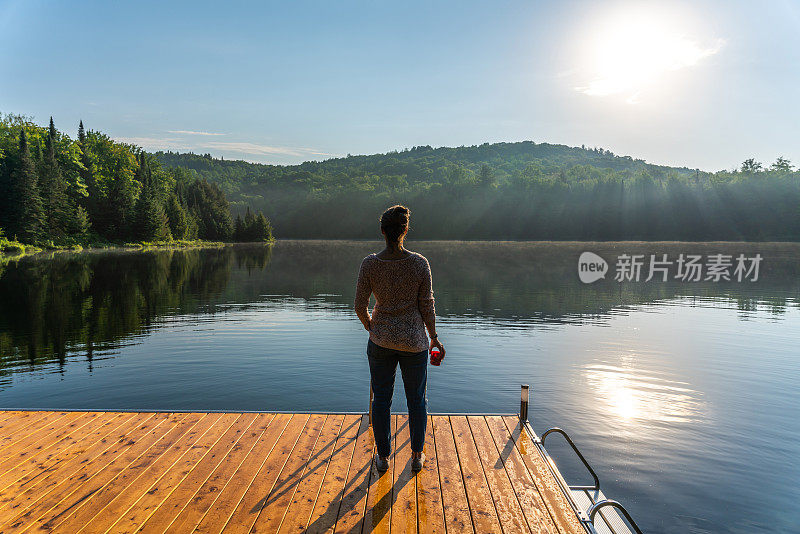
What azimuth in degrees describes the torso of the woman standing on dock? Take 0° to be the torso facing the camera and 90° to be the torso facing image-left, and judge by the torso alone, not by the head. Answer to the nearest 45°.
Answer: approximately 180°

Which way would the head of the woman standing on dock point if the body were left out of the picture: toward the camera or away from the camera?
away from the camera
